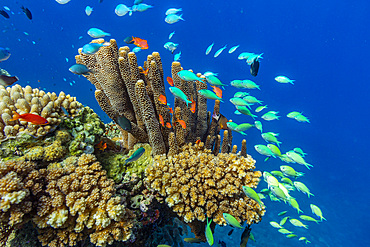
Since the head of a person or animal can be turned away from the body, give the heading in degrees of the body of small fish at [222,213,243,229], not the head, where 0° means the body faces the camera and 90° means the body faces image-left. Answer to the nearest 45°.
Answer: approximately 90°

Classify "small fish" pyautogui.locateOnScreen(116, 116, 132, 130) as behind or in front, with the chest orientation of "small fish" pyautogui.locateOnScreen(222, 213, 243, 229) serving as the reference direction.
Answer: in front
